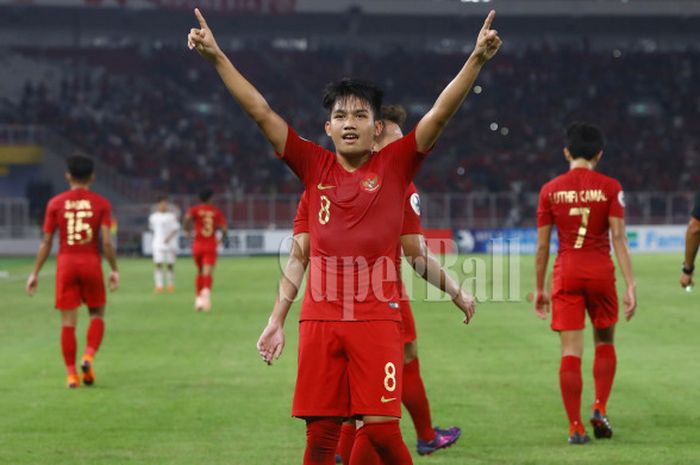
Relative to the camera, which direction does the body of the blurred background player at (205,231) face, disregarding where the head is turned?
away from the camera

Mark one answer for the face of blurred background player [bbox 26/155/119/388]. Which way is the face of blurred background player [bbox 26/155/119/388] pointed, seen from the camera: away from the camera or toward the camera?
away from the camera

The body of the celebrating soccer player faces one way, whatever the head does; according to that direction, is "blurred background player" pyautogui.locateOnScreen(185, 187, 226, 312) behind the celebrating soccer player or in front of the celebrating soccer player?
behind

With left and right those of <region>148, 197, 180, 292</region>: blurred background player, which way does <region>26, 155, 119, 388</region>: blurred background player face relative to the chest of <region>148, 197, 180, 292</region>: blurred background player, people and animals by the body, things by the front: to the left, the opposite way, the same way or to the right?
the opposite way

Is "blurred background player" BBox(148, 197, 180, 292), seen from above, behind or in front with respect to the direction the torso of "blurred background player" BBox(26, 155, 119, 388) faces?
in front

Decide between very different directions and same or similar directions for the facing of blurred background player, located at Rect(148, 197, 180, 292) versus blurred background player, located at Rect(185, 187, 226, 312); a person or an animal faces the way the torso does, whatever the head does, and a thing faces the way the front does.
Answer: very different directions

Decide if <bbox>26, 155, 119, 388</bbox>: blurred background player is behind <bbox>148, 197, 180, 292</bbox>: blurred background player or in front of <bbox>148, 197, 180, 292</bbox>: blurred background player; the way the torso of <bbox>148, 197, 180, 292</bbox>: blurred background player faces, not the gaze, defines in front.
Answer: in front

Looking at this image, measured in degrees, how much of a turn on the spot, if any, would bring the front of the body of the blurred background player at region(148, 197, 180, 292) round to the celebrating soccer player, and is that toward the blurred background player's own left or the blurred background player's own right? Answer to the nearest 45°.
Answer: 0° — they already face them
